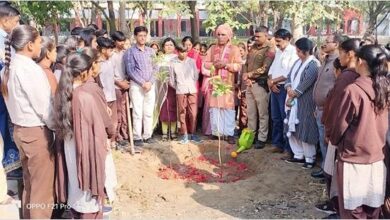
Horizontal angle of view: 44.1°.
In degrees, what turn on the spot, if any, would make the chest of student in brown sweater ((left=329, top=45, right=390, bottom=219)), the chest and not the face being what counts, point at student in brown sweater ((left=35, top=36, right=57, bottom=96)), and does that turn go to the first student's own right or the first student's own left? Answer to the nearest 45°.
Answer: approximately 45° to the first student's own left

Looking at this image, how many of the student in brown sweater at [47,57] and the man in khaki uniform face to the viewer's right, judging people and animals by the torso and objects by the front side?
1

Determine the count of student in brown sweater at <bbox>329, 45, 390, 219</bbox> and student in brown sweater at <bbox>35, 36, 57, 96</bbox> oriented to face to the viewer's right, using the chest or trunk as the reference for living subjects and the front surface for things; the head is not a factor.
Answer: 1

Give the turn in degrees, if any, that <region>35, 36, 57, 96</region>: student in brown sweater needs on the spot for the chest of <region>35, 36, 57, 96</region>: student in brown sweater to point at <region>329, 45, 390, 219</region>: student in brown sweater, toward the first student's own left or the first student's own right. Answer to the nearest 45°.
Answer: approximately 45° to the first student's own right

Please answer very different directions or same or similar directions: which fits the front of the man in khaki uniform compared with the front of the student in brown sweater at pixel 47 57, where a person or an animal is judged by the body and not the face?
very different directions

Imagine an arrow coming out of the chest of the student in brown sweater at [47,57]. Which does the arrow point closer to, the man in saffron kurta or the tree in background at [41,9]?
the man in saffron kurta

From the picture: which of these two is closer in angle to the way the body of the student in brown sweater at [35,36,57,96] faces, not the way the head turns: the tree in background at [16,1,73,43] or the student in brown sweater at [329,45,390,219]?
the student in brown sweater

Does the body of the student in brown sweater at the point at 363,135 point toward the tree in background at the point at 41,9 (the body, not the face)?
yes

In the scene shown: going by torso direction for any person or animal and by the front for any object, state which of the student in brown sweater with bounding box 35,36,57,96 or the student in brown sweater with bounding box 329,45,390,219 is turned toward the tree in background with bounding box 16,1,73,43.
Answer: the student in brown sweater with bounding box 329,45,390,219

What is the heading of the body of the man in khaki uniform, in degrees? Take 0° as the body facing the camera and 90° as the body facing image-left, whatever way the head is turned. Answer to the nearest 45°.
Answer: approximately 45°

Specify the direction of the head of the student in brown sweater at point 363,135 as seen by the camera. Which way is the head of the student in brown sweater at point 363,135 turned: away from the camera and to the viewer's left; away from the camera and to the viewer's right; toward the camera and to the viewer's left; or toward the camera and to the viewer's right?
away from the camera and to the viewer's left

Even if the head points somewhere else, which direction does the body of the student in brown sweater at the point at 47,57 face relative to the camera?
to the viewer's right

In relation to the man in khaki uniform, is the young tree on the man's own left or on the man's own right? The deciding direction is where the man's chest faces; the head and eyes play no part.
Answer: on the man's own right
